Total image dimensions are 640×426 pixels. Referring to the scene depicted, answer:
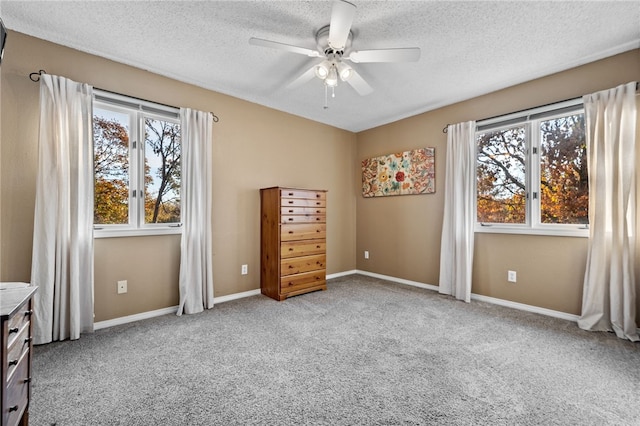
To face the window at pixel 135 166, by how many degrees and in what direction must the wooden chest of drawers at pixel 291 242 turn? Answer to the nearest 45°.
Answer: approximately 135° to its right

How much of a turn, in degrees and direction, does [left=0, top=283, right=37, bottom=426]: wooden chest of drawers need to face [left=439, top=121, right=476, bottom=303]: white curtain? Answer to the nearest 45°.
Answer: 0° — it already faces it

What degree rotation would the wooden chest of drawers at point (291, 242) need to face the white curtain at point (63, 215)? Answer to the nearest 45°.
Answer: approximately 90° to its right

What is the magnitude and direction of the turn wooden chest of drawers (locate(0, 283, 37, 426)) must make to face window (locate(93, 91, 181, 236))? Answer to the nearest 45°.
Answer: approximately 45° to its left

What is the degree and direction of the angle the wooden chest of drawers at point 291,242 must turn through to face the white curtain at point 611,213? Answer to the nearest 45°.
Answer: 0° — it already faces it

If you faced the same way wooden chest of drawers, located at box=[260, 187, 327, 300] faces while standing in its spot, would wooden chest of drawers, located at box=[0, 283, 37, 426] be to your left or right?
on your right

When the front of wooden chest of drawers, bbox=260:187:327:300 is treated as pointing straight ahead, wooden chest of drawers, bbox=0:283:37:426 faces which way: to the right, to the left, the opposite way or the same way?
to the left

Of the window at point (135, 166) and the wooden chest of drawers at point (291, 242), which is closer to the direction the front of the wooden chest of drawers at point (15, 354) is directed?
the wooden chest of drawers

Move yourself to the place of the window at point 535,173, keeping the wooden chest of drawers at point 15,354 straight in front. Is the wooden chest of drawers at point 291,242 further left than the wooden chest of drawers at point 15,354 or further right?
right

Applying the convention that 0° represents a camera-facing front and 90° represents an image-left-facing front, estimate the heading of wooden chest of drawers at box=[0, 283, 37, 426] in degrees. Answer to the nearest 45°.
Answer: approximately 270°
